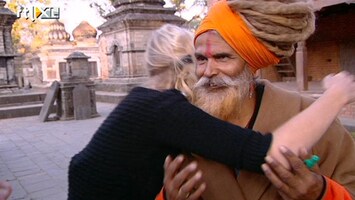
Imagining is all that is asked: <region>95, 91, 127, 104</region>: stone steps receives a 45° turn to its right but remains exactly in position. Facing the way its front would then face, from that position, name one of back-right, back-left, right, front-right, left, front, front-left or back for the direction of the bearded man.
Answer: front-left

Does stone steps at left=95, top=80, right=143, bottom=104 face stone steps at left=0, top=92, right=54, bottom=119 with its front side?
no

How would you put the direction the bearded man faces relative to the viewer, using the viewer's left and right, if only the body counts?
facing the viewer and to the left of the viewer

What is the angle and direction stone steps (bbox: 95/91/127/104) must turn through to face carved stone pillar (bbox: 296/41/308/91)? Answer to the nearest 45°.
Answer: approximately 45° to its left

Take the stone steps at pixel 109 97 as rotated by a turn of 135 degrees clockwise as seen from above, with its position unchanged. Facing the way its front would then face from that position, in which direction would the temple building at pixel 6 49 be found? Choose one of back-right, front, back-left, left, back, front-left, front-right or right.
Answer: front-left

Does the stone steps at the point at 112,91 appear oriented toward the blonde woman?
yes

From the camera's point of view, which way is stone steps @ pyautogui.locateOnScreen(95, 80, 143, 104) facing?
toward the camera

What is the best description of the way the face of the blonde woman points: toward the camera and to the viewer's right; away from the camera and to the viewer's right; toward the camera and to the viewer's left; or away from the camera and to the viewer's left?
away from the camera and to the viewer's right

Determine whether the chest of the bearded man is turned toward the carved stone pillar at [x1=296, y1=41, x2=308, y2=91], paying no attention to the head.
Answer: no

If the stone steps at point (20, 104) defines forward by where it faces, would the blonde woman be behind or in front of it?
in front

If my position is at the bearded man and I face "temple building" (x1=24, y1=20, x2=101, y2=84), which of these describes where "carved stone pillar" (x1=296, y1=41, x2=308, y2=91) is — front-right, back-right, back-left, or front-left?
front-right

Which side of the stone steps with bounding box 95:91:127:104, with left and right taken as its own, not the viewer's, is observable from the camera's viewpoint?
front

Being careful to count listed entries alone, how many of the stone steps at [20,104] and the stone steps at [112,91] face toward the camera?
2
